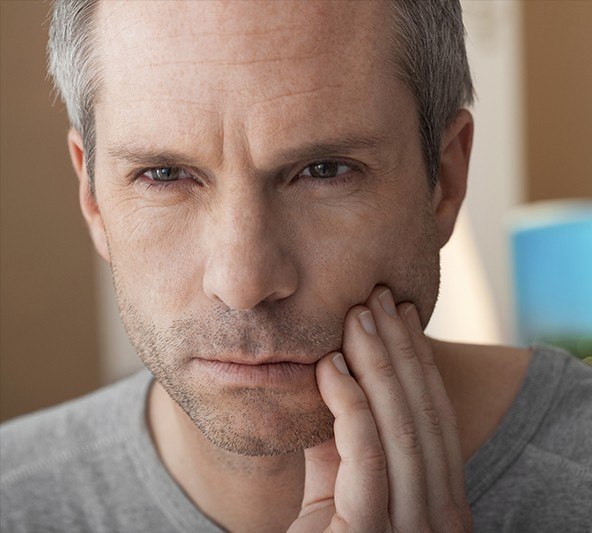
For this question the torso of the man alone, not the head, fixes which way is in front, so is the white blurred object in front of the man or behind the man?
behind

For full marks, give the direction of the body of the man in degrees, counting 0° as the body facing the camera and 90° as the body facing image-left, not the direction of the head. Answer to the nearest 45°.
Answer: approximately 0°

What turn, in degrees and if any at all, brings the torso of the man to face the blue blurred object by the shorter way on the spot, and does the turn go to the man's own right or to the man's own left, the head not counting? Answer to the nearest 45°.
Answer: approximately 135° to the man's own left
